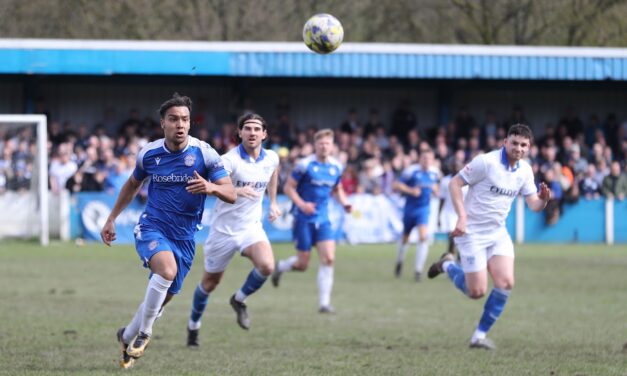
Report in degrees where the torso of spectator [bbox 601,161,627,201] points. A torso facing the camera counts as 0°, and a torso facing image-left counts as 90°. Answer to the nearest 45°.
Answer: approximately 0°

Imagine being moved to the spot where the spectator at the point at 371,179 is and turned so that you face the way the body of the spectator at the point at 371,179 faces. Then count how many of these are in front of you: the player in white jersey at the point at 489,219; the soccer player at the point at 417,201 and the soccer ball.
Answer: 3

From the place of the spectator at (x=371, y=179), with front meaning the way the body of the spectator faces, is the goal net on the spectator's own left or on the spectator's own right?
on the spectator's own right

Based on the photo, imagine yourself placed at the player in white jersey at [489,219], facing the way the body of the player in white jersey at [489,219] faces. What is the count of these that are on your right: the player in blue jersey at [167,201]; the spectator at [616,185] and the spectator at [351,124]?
1

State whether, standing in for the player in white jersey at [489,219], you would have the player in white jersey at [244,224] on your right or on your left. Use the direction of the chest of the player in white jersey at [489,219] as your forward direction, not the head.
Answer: on your right

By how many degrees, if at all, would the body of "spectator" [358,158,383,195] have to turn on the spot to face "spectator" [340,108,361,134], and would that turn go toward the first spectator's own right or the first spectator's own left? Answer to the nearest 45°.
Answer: approximately 180°

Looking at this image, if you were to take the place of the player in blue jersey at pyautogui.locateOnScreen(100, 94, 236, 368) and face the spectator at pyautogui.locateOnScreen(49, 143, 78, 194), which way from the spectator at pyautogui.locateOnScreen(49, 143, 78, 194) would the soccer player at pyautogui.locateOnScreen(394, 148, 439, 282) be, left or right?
right

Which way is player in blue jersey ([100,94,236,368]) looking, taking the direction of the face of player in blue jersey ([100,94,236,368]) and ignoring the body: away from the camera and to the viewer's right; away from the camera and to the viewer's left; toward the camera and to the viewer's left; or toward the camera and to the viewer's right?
toward the camera and to the viewer's right

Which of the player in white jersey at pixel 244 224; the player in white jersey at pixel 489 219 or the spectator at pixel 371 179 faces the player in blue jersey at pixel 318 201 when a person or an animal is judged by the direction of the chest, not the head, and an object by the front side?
the spectator

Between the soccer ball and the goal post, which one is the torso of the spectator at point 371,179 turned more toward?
the soccer ball
